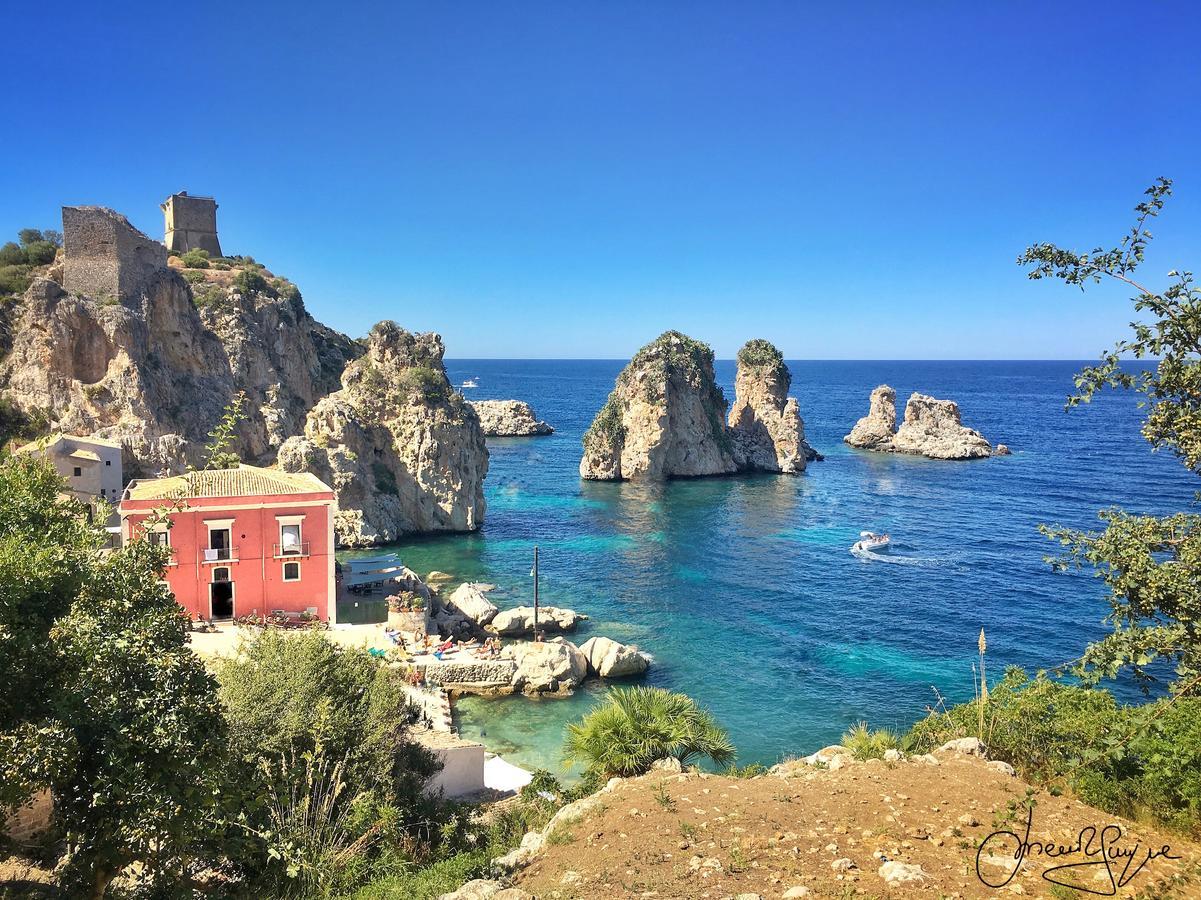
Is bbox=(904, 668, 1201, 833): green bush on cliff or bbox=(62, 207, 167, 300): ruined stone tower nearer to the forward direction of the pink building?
the green bush on cliff

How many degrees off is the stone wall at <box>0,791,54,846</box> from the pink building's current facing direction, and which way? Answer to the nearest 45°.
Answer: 0° — it already faces it

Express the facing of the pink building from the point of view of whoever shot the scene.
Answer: facing the viewer

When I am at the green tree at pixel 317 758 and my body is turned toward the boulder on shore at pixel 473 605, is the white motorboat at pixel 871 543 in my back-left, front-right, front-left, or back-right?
front-right

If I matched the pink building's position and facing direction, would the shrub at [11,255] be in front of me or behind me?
behind

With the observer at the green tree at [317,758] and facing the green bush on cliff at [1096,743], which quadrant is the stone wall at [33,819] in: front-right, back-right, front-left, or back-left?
back-right

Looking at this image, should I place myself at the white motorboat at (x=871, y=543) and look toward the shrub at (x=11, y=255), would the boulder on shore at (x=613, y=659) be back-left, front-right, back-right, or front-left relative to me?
front-left

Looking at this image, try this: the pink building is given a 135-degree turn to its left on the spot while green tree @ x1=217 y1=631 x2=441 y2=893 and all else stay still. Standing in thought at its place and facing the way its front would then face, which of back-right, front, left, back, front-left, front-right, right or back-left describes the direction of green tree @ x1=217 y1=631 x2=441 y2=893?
back-right

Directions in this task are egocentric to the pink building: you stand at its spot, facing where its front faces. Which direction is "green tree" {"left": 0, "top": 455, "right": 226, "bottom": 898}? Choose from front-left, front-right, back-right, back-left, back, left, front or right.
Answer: front

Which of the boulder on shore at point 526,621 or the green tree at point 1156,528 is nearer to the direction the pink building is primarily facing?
the green tree

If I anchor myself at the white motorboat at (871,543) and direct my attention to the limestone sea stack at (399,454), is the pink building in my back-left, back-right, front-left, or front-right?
front-left
